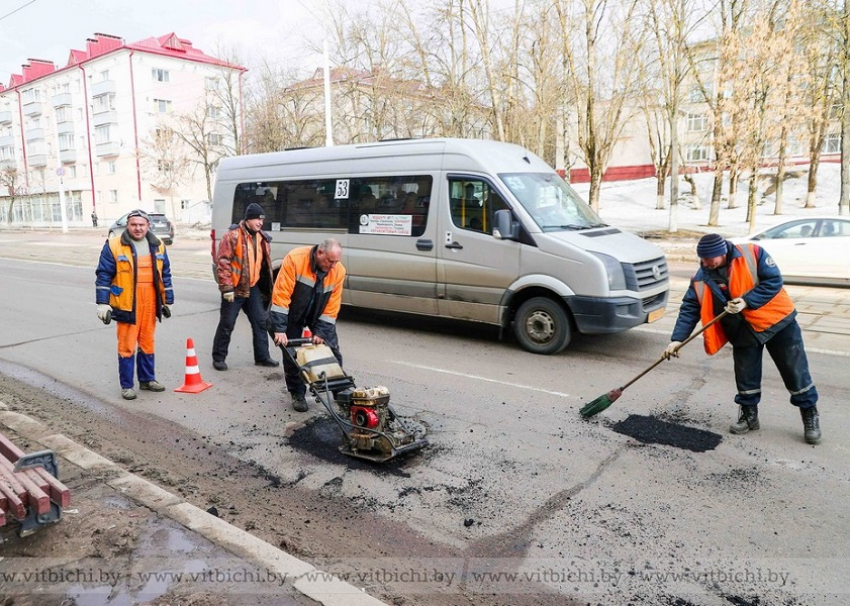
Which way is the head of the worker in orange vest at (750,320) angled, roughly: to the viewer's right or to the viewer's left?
to the viewer's left

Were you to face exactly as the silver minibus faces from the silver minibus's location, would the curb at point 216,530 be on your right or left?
on your right

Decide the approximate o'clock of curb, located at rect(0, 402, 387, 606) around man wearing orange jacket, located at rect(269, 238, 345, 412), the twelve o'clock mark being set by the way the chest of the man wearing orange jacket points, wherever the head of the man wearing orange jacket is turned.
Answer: The curb is roughly at 2 o'clock from the man wearing orange jacket.

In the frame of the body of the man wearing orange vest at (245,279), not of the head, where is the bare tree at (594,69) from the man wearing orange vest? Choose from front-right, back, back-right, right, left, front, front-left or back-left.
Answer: left

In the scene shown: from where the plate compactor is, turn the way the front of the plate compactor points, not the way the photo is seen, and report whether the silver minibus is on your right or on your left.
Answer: on your left

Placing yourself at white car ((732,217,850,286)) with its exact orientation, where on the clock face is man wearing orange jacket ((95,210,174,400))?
The man wearing orange jacket is roughly at 10 o'clock from the white car.

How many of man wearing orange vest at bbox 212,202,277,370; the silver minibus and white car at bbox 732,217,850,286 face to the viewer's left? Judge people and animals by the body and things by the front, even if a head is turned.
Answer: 1

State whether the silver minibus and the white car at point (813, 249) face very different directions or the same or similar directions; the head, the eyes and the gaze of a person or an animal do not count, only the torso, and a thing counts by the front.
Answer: very different directions
